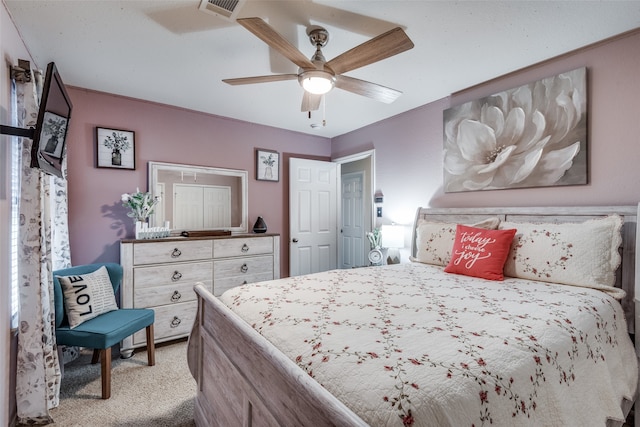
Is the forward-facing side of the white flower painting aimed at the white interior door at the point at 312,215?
no

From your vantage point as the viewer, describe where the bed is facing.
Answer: facing the viewer and to the left of the viewer

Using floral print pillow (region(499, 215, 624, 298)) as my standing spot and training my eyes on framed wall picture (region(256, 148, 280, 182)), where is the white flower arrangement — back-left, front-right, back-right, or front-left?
front-left

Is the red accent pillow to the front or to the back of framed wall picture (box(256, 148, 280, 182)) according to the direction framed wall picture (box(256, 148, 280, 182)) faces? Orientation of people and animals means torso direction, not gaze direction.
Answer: to the front

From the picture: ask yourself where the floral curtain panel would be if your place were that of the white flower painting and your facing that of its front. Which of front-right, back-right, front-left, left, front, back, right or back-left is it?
front

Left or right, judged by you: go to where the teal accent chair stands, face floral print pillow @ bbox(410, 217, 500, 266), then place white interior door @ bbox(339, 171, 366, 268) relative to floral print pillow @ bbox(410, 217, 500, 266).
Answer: left

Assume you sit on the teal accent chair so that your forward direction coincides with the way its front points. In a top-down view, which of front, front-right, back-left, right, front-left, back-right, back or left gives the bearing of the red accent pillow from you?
front

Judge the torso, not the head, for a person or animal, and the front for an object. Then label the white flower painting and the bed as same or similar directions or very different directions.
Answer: same or similar directions

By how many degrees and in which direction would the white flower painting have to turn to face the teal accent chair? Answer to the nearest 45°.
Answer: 0° — it already faces it

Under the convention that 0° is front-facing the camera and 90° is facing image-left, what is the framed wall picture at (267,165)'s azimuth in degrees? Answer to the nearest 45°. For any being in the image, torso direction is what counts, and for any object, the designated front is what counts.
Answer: approximately 315°

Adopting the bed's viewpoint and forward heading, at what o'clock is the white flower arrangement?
The white flower arrangement is roughly at 2 o'clock from the bed.

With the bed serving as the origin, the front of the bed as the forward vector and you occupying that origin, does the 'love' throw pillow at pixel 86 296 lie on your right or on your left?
on your right

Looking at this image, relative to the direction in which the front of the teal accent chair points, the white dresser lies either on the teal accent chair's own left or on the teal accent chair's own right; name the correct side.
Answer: on the teal accent chair's own left

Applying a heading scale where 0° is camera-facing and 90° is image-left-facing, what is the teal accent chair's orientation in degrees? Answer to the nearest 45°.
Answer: approximately 315°

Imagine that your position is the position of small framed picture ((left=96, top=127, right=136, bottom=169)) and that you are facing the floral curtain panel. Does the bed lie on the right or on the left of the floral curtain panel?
left

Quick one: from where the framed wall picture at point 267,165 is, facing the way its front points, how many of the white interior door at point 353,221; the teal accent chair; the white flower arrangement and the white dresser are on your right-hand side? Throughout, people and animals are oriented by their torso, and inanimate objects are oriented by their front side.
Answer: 3

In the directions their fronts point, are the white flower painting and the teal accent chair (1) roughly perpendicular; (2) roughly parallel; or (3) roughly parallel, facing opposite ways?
roughly parallel, facing opposite ways

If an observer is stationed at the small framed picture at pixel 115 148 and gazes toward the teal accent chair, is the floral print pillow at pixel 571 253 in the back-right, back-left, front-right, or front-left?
front-left

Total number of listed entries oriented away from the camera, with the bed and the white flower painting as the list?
0
